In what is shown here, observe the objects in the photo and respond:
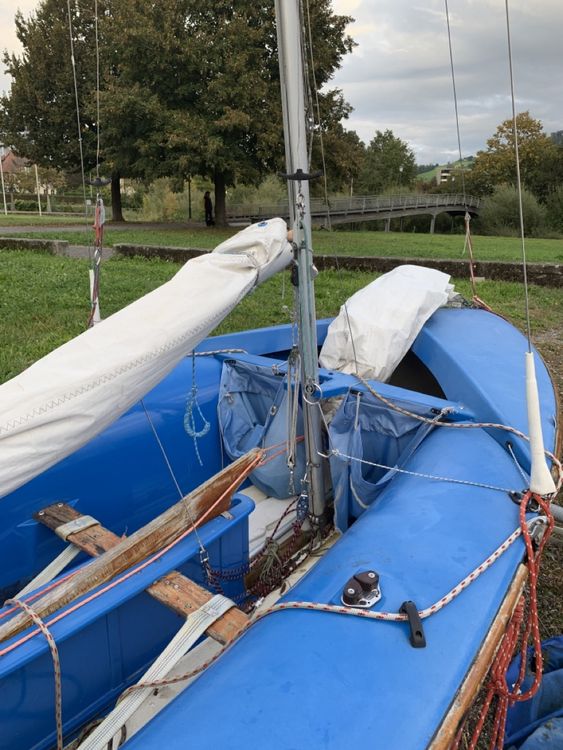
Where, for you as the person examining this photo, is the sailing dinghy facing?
facing away from the viewer and to the right of the viewer

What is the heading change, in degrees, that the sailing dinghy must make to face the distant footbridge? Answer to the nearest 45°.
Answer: approximately 45° to its left

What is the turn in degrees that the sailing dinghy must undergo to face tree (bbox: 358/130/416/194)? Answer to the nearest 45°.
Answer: approximately 45° to its left
